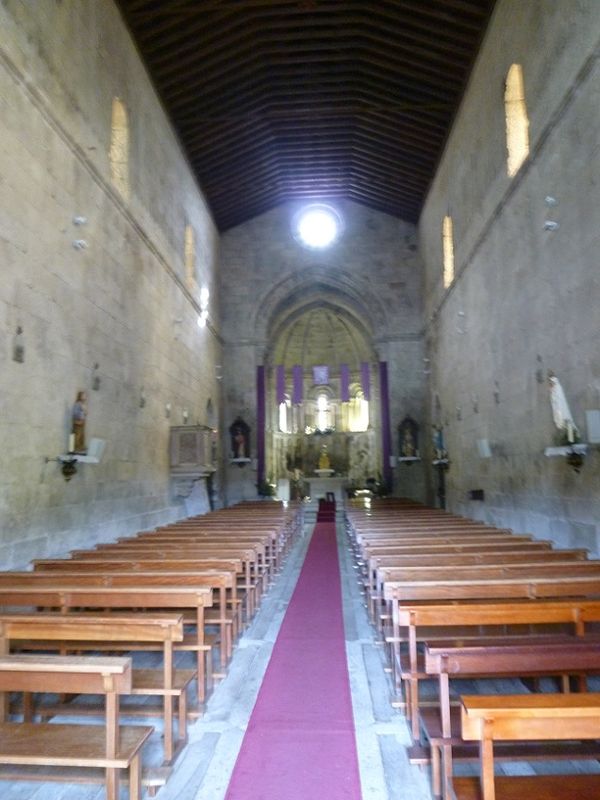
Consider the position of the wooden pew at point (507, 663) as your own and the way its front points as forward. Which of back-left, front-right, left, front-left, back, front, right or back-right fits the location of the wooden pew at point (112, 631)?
left

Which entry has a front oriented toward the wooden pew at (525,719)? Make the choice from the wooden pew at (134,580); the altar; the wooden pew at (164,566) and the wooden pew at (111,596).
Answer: the altar

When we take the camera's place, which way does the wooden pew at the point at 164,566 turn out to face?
facing away from the viewer

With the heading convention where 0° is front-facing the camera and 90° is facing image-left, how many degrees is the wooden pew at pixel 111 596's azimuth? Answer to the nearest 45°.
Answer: approximately 180°

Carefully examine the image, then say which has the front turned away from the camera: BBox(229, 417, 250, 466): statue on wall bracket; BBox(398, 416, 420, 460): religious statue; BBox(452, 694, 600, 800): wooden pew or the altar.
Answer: the wooden pew

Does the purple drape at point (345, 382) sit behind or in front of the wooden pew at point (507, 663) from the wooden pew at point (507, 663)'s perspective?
in front

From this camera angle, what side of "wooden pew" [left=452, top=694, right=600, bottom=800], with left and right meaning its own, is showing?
back

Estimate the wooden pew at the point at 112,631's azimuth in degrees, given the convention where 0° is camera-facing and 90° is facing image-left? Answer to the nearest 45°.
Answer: approximately 180°

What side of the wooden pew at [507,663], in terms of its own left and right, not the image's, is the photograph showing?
back

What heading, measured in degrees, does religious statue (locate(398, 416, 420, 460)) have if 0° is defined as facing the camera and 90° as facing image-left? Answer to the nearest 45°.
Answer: approximately 0°

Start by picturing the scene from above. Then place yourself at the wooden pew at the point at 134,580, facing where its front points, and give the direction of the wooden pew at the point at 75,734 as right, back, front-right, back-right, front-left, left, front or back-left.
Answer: back

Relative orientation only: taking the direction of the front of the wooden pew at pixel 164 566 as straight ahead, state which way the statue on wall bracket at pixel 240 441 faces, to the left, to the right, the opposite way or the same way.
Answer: the opposite way
